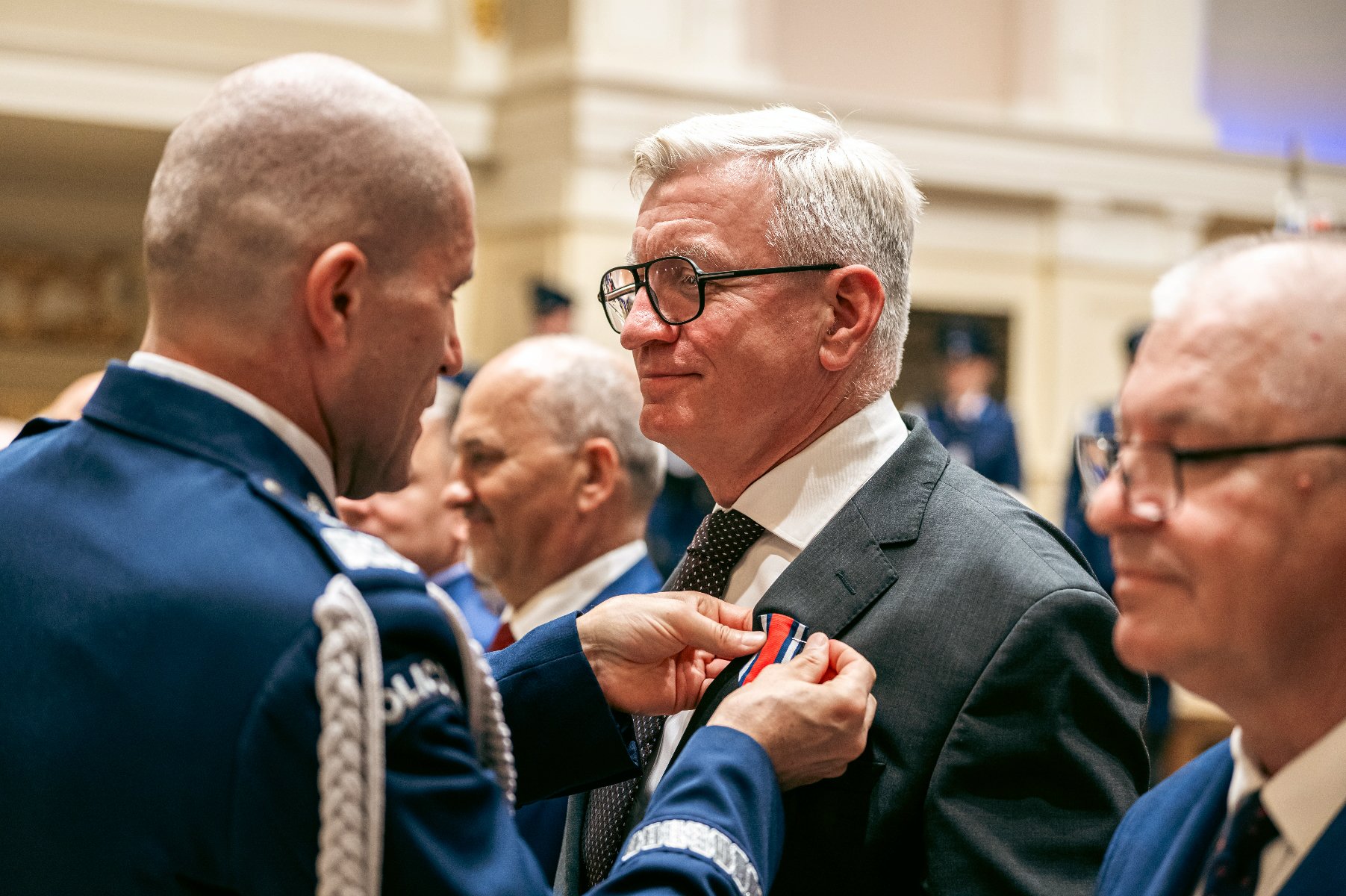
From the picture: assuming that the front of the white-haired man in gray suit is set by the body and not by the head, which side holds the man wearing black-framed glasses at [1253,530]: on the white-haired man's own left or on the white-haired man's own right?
on the white-haired man's own left

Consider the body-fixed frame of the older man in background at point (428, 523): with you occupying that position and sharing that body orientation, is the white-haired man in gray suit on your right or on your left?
on your left

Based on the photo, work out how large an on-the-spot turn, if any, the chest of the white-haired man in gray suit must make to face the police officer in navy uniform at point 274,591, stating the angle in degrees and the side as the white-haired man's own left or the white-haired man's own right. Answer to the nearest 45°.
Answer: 0° — they already face them

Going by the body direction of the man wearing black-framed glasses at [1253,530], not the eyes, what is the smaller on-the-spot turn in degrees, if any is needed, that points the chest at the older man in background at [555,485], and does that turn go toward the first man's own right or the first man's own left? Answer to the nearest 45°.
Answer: approximately 90° to the first man's own right

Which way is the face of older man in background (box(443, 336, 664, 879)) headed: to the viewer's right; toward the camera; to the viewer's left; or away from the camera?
to the viewer's left
